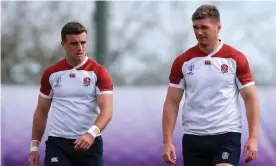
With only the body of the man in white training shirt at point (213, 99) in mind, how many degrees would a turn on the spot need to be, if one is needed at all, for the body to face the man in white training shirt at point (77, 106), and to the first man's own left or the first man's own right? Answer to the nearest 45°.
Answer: approximately 90° to the first man's own right

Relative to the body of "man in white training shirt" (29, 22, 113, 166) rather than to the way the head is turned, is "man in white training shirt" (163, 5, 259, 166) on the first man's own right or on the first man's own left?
on the first man's own left

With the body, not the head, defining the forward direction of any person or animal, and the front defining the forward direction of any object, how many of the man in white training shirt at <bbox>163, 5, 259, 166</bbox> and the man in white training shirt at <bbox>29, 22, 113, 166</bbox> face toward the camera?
2

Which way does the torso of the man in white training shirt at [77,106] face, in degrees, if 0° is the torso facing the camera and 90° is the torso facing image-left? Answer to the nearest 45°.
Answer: approximately 0°
